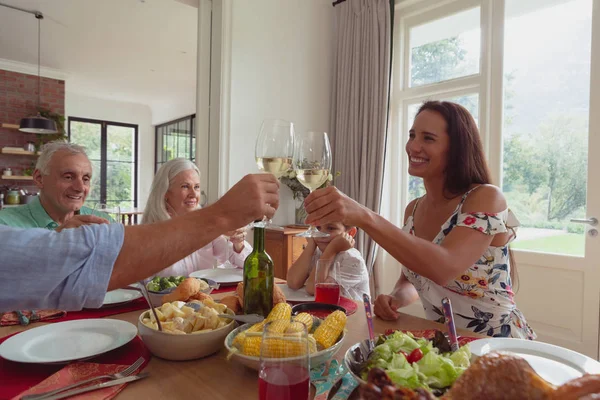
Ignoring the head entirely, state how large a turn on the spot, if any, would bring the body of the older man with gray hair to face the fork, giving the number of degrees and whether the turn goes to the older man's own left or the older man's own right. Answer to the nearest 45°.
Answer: approximately 45° to the older man's own right

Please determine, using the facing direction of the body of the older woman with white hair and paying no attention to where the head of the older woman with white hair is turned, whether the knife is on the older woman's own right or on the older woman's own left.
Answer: on the older woman's own right

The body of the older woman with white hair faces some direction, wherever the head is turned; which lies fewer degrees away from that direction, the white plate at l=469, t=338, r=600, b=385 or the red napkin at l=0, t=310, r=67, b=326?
the white plate

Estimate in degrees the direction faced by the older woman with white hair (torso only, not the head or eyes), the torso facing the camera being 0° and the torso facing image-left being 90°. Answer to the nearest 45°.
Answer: approximately 315°
